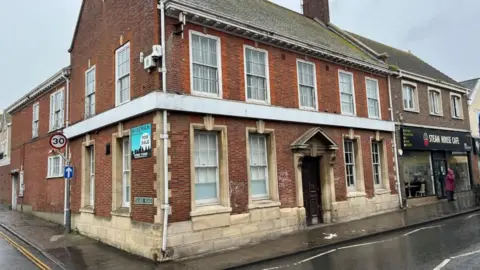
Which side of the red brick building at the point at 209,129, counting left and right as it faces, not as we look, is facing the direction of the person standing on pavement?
left

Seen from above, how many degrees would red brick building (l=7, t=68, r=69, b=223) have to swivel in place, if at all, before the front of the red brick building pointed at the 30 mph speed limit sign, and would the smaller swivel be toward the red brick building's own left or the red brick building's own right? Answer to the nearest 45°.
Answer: approximately 45° to the red brick building's own left

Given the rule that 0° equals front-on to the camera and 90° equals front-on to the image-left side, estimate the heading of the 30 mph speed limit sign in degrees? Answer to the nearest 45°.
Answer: approximately 0°

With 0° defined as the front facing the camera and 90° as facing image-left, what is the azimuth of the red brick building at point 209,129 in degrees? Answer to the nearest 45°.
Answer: approximately 315°

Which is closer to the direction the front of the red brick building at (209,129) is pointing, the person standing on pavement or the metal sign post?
the person standing on pavement

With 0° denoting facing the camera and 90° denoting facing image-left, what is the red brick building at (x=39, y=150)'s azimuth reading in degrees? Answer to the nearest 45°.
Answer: approximately 45°

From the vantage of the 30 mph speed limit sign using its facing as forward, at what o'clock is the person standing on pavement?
The person standing on pavement is roughly at 9 o'clock from the 30 mph speed limit sign.
